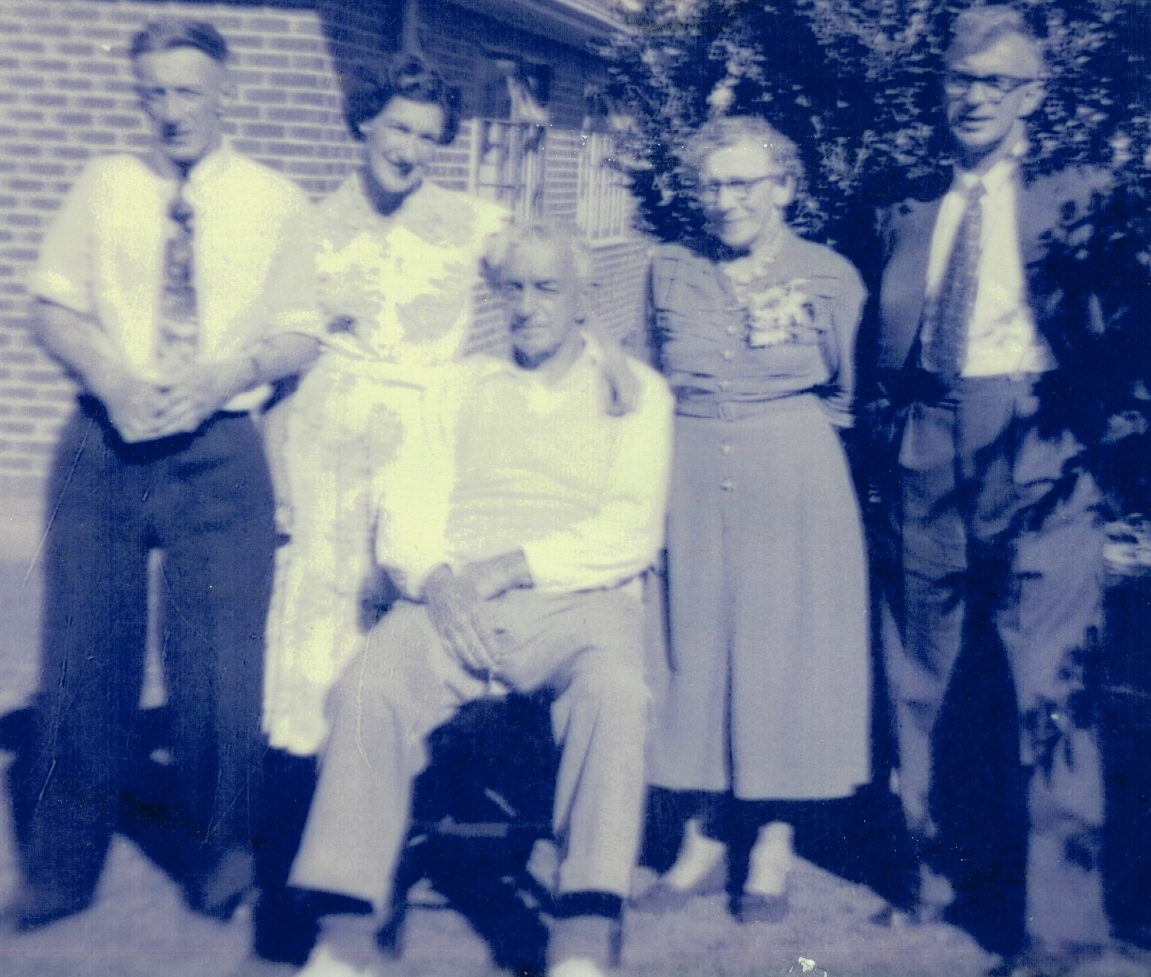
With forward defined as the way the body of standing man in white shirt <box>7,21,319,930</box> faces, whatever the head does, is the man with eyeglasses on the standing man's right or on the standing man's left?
on the standing man's left

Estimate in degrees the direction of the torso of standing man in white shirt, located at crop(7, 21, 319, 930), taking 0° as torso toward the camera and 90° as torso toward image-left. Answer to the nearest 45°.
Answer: approximately 0°

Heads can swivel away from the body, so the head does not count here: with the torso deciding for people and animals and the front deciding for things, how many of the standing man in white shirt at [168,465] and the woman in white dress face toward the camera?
2

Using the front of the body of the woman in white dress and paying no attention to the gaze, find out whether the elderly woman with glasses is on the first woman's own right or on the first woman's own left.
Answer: on the first woman's own left

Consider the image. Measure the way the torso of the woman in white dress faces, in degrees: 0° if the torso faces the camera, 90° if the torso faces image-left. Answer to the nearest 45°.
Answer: approximately 0°

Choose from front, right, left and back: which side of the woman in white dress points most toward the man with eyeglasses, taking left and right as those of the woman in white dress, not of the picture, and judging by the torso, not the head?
left
